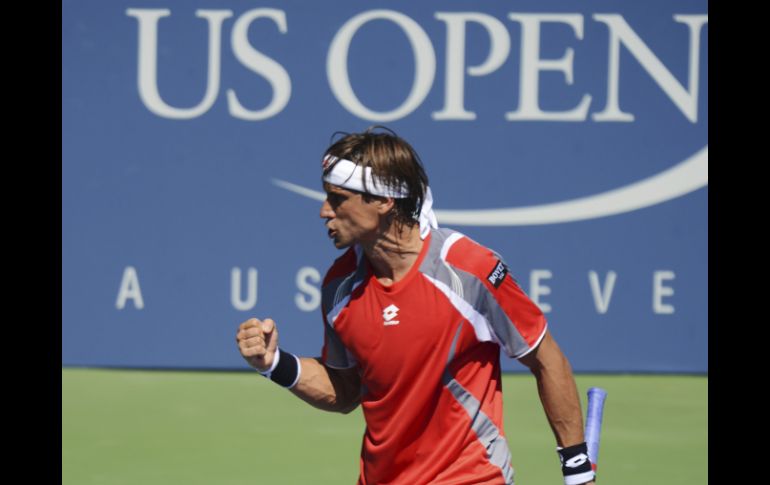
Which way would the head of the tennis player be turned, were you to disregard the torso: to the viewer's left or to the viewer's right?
to the viewer's left

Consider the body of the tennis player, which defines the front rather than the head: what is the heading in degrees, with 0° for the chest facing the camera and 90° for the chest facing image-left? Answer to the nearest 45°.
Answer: approximately 45°
